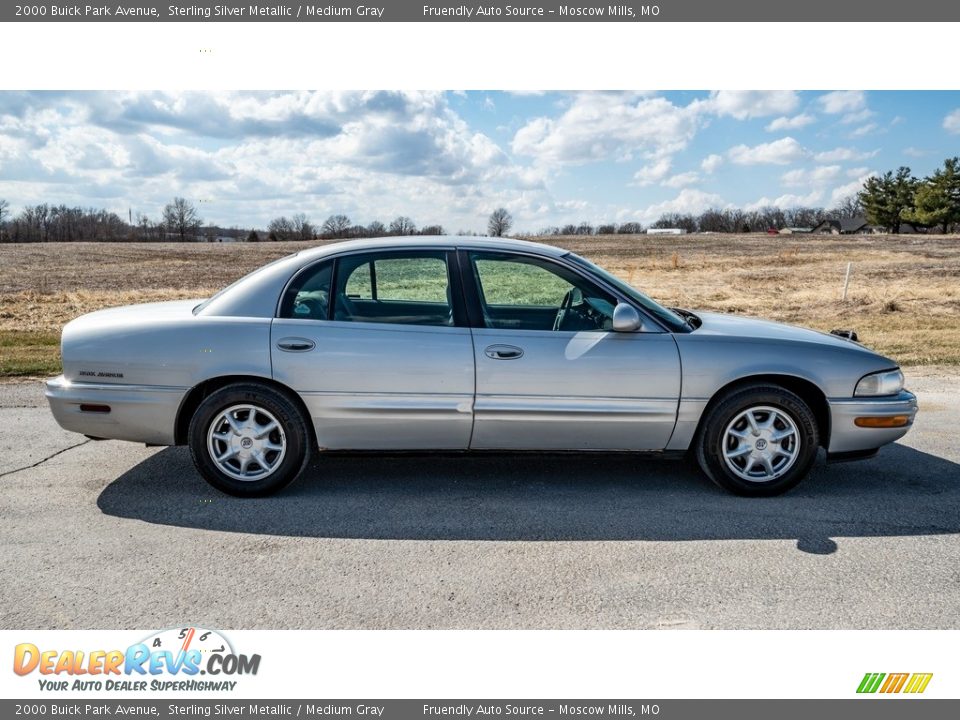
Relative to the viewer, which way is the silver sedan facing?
to the viewer's right
